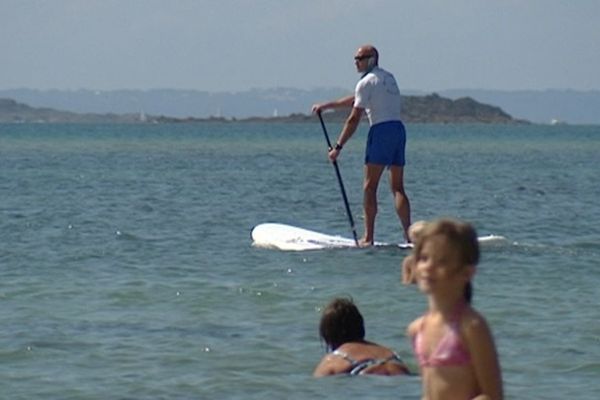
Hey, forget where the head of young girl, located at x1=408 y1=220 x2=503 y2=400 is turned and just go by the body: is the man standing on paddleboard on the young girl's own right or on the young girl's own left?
on the young girl's own right

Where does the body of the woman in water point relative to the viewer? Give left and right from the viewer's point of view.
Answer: facing away from the viewer and to the left of the viewer

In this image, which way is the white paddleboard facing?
to the viewer's left

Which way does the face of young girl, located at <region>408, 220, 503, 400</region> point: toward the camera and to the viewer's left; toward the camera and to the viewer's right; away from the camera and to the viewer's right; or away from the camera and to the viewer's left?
toward the camera and to the viewer's left

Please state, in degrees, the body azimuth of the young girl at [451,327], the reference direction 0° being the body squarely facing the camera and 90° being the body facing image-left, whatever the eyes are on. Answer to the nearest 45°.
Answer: approximately 45°

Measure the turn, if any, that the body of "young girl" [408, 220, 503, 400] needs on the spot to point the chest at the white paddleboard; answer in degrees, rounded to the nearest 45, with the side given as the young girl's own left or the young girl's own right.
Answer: approximately 135° to the young girl's own right

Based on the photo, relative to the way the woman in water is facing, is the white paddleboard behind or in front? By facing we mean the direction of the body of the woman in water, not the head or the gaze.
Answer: in front

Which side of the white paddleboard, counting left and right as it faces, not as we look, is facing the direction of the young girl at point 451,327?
left

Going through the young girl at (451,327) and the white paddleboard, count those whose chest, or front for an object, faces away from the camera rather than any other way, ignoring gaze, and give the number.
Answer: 0

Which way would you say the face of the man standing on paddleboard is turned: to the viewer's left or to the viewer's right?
to the viewer's left
